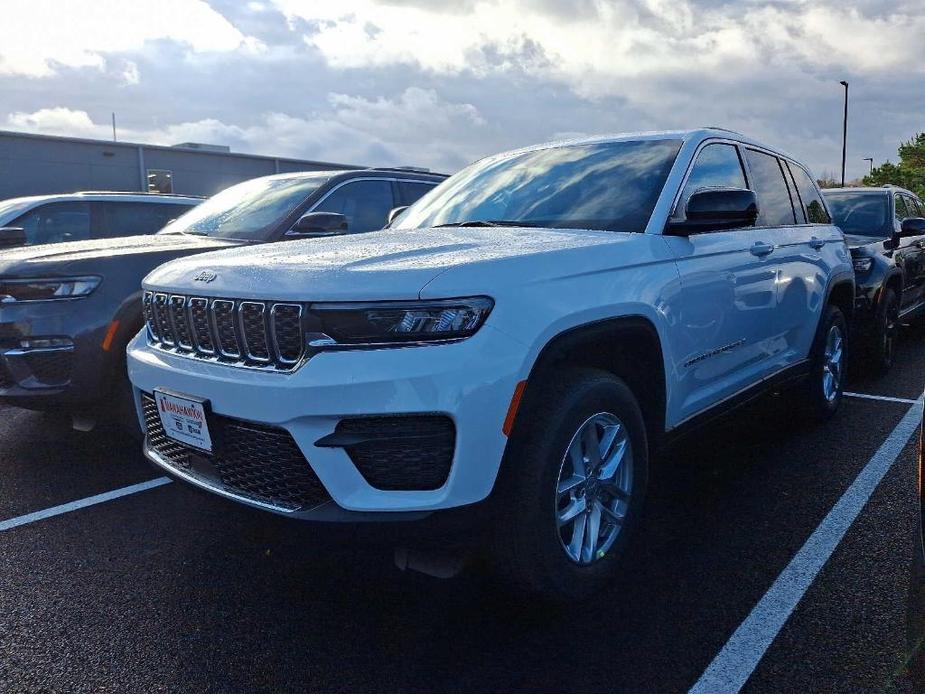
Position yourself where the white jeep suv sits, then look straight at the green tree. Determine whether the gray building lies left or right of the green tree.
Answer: left

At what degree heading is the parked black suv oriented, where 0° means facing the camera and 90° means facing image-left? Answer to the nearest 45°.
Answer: approximately 45°

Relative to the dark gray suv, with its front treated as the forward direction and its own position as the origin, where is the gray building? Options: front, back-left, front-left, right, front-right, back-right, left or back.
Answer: back-right

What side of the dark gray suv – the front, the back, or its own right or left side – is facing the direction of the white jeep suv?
left

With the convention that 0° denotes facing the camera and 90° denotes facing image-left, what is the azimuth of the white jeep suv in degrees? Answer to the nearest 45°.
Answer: approximately 45°

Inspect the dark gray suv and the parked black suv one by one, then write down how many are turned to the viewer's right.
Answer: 0

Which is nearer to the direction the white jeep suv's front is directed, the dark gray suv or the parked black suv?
the dark gray suv

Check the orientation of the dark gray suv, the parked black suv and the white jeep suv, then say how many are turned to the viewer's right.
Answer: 0

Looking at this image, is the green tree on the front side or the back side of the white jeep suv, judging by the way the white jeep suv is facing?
on the back side

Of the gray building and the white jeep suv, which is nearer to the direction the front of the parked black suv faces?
the white jeep suv

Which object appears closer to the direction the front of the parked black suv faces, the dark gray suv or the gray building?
the dark gray suv

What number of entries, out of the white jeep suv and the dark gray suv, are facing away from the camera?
0

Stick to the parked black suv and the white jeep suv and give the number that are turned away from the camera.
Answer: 0

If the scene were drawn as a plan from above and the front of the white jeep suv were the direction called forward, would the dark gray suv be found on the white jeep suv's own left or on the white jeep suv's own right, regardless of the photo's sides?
on the white jeep suv's own right

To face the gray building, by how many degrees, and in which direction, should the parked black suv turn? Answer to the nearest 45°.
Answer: approximately 90° to its right

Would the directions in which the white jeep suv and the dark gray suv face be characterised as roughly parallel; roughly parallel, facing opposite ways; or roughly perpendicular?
roughly parallel
